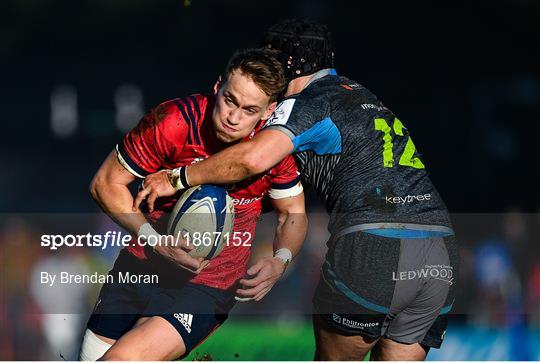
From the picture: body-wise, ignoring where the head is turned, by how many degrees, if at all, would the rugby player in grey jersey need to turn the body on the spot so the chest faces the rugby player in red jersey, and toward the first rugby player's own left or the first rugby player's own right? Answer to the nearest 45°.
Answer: approximately 45° to the first rugby player's own left

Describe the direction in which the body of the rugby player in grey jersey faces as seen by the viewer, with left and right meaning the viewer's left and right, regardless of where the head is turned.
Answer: facing away from the viewer and to the left of the viewer

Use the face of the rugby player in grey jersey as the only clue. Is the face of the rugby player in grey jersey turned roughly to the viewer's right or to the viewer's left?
to the viewer's left
